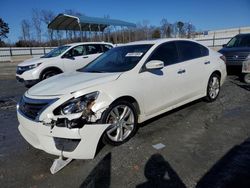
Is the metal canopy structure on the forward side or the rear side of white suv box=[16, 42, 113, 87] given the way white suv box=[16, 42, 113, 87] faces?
on the rear side

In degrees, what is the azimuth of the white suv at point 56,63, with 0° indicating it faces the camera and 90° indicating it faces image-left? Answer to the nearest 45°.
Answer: approximately 45°

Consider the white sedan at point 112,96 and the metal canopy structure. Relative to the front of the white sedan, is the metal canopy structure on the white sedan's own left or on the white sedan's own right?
on the white sedan's own right

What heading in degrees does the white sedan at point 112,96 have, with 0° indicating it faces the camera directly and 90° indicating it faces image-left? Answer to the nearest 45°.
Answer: approximately 45°

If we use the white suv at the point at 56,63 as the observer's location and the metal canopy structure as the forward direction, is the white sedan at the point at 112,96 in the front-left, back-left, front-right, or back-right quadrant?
back-right

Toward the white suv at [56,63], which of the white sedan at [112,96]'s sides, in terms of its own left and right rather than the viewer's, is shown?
right
